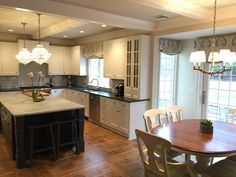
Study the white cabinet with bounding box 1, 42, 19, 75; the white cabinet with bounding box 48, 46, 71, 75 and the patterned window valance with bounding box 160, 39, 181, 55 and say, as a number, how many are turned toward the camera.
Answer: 3

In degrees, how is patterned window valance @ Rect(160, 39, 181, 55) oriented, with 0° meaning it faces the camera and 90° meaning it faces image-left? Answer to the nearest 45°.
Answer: approximately 0°

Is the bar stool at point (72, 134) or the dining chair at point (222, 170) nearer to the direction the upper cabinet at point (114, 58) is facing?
the bar stool

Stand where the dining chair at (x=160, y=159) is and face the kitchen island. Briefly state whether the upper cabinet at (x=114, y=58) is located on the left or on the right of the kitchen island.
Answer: right

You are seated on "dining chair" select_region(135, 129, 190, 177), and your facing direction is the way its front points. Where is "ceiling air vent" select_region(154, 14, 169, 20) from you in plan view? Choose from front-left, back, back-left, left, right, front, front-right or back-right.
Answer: front-left

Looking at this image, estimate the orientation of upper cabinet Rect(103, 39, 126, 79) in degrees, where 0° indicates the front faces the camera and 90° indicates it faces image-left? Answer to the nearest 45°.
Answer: approximately 45°

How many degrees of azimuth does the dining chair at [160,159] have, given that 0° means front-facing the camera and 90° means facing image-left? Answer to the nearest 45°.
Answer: approximately 225°

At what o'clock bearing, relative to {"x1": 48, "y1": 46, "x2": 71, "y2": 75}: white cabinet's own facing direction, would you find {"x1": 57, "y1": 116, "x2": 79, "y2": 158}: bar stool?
The bar stool is roughly at 12 o'clock from the white cabinet.

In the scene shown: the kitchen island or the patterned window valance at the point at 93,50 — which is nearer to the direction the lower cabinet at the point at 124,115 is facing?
the kitchen island

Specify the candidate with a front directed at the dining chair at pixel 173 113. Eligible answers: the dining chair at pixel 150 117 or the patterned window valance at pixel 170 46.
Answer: the patterned window valance

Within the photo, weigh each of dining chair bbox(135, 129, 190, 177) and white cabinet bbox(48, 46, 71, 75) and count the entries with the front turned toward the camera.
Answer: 1

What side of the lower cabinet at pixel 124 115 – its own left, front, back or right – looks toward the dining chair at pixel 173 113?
left

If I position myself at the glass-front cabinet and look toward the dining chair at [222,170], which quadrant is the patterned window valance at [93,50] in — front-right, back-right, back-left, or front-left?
back-right

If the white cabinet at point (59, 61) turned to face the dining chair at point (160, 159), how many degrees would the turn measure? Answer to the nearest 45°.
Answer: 0° — it already faces it
